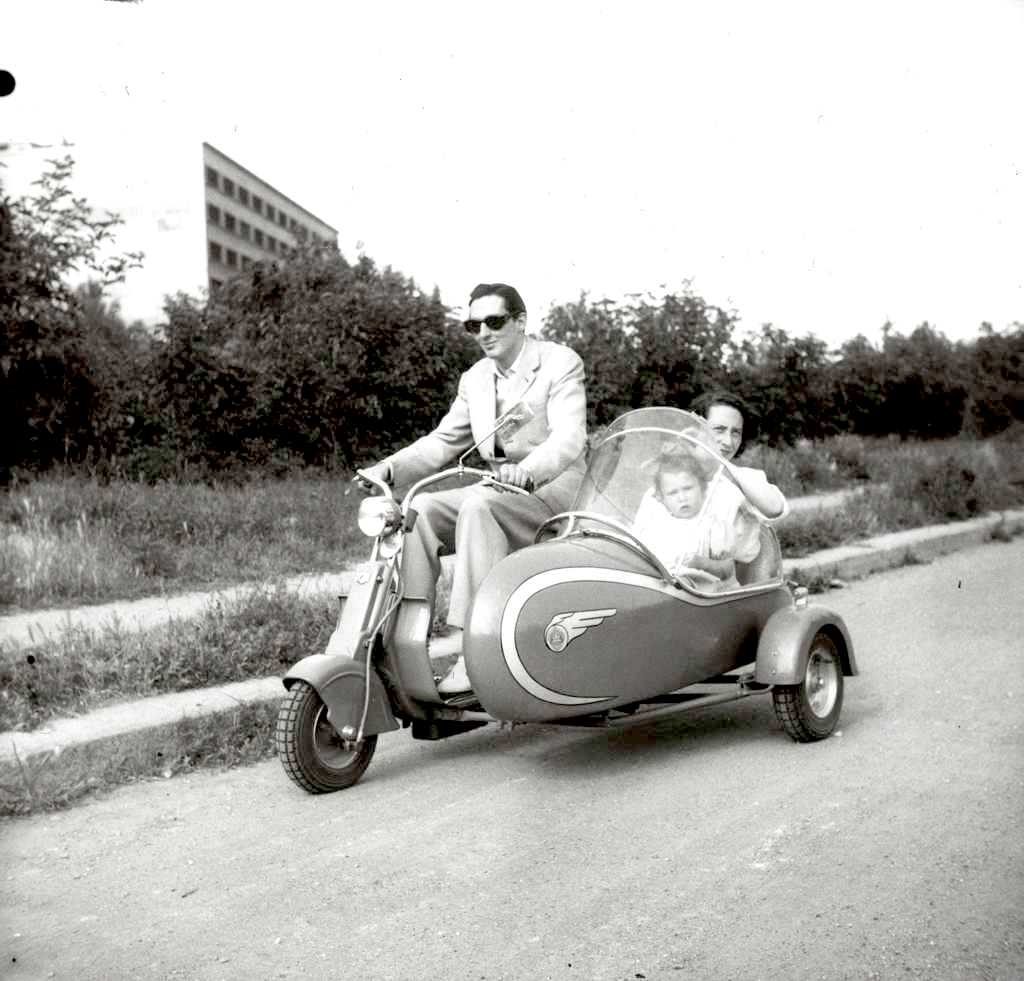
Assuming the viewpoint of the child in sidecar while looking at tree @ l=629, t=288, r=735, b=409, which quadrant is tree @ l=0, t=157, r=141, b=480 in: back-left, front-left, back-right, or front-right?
front-left

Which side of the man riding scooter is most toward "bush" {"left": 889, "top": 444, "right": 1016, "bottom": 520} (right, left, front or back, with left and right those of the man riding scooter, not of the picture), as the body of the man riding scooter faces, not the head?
back

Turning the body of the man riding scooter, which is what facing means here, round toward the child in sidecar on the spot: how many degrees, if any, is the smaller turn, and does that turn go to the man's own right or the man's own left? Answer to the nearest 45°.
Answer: approximately 90° to the man's own left

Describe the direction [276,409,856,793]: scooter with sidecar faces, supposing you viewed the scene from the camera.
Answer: facing the viewer and to the left of the viewer

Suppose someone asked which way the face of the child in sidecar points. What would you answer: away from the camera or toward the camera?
toward the camera

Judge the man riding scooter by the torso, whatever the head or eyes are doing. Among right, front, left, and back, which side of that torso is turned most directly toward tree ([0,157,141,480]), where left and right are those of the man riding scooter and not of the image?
right

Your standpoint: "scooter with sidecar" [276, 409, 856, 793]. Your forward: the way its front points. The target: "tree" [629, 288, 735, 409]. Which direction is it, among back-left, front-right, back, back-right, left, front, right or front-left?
back-right

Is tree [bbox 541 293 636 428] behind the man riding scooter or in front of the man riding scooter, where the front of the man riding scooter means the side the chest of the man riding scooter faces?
behind

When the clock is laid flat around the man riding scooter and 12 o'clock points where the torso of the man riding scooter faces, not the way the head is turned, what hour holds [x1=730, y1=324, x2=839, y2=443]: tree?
The tree is roughly at 5 o'clock from the man riding scooter.

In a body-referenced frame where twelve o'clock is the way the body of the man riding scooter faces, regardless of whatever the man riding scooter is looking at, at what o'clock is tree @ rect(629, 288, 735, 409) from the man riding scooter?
The tree is roughly at 5 o'clock from the man riding scooter.
